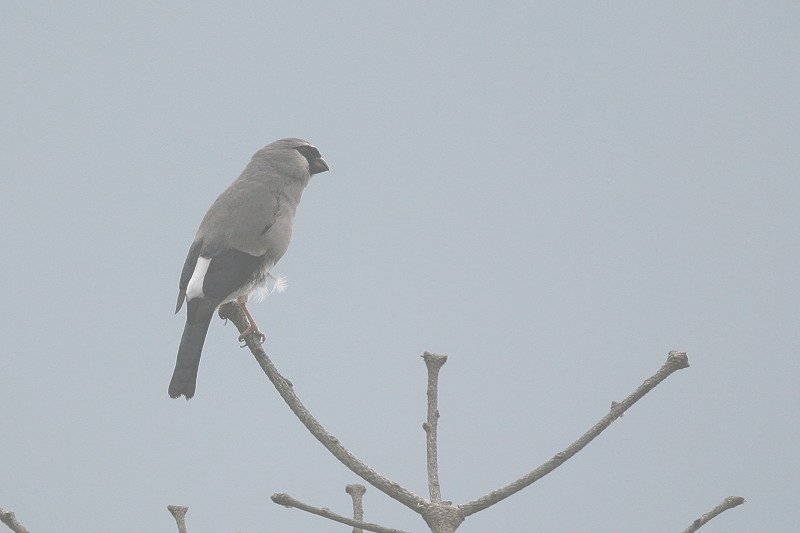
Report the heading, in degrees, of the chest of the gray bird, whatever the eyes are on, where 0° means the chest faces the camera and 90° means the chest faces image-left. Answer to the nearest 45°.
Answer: approximately 225°
